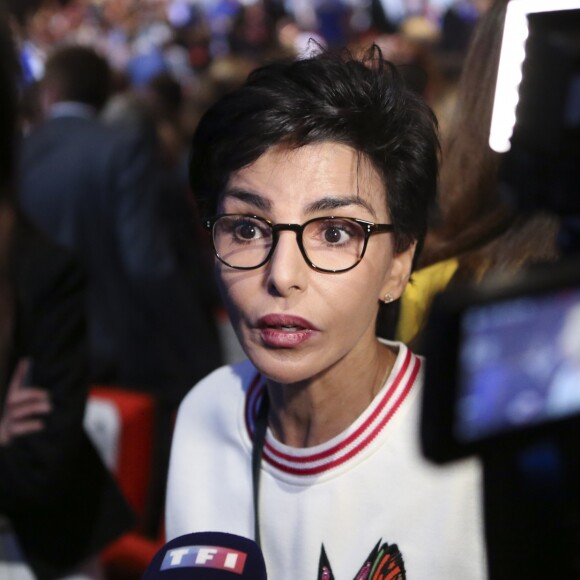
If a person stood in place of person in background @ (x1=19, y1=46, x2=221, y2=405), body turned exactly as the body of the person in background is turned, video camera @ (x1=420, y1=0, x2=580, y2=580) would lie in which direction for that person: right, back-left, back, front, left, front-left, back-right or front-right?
back

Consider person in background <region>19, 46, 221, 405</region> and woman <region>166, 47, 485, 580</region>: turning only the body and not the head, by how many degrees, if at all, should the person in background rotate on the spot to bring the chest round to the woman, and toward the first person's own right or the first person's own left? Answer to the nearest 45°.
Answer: approximately 180°

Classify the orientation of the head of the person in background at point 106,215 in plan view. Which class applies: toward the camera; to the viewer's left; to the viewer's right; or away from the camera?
away from the camera

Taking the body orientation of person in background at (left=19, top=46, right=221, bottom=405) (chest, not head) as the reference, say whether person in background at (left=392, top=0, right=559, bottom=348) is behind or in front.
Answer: behind

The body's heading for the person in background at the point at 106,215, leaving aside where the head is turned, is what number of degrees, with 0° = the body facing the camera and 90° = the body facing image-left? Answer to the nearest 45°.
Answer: approximately 180°

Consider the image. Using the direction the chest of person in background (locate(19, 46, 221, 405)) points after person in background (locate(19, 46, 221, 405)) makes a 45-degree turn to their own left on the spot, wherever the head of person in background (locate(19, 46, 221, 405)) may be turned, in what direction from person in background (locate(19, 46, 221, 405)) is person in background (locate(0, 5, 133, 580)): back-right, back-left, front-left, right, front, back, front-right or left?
back-left
